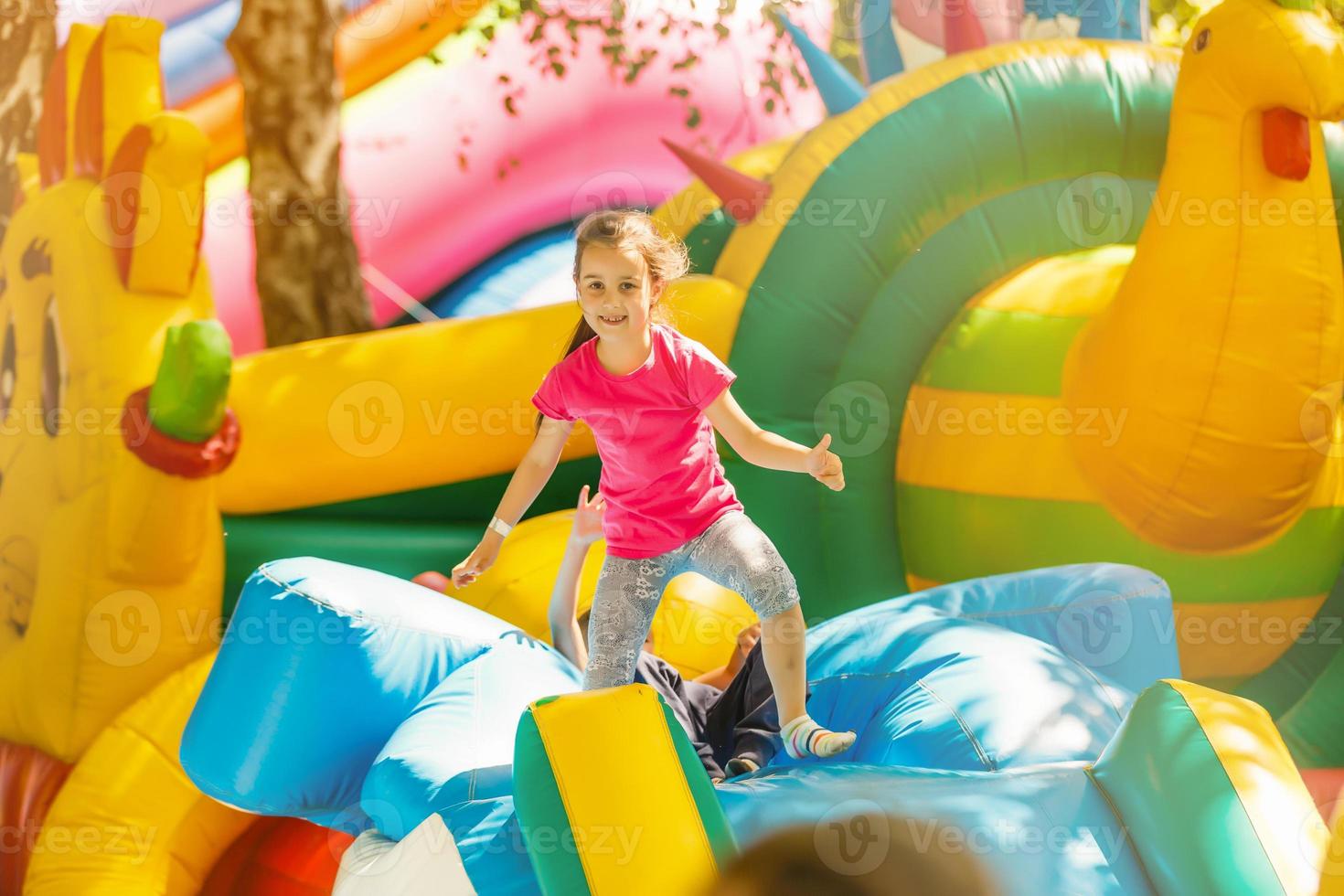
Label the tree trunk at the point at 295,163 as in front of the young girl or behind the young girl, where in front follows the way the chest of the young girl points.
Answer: behind

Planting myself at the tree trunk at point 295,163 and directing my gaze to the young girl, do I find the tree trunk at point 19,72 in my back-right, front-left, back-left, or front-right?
back-right

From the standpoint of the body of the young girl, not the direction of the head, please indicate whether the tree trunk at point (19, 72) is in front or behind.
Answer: behind

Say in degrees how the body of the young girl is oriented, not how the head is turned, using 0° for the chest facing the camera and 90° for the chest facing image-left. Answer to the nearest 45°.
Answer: approximately 0°
